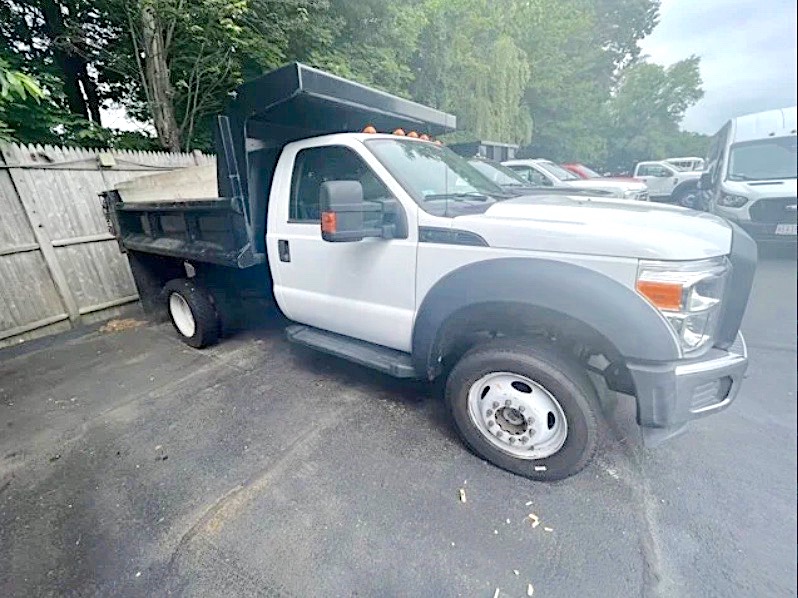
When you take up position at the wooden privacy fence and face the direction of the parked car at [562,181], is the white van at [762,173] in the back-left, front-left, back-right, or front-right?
front-right

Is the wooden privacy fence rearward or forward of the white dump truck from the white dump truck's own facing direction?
rearward

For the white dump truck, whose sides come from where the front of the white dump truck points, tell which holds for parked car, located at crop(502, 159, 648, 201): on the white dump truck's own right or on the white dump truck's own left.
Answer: on the white dump truck's own left

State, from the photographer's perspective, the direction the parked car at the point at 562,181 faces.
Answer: facing the viewer and to the right of the viewer

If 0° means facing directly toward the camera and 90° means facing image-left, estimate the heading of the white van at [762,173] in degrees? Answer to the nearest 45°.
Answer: approximately 0°

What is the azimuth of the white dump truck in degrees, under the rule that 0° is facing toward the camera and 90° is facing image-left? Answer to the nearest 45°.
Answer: approximately 315°

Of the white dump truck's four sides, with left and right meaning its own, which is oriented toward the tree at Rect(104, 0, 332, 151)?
back

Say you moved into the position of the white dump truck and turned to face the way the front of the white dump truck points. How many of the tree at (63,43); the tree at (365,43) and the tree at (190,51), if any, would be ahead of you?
0

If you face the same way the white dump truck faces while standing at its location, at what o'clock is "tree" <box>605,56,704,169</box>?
The tree is roughly at 9 o'clock from the white dump truck.

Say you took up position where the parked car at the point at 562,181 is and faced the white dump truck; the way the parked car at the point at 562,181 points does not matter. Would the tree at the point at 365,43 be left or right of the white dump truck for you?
right

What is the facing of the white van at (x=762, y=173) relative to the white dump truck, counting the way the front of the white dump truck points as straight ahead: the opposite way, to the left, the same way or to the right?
to the right

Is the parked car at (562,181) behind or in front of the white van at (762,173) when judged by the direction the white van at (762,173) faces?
behind

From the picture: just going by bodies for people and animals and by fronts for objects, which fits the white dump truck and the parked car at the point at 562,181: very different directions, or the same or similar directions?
same or similar directions
